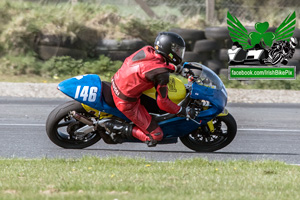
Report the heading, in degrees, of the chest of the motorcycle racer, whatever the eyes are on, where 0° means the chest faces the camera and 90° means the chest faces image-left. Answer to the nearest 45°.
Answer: approximately 270°

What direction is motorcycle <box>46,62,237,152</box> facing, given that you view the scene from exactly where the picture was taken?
facing to the right of the viewer
